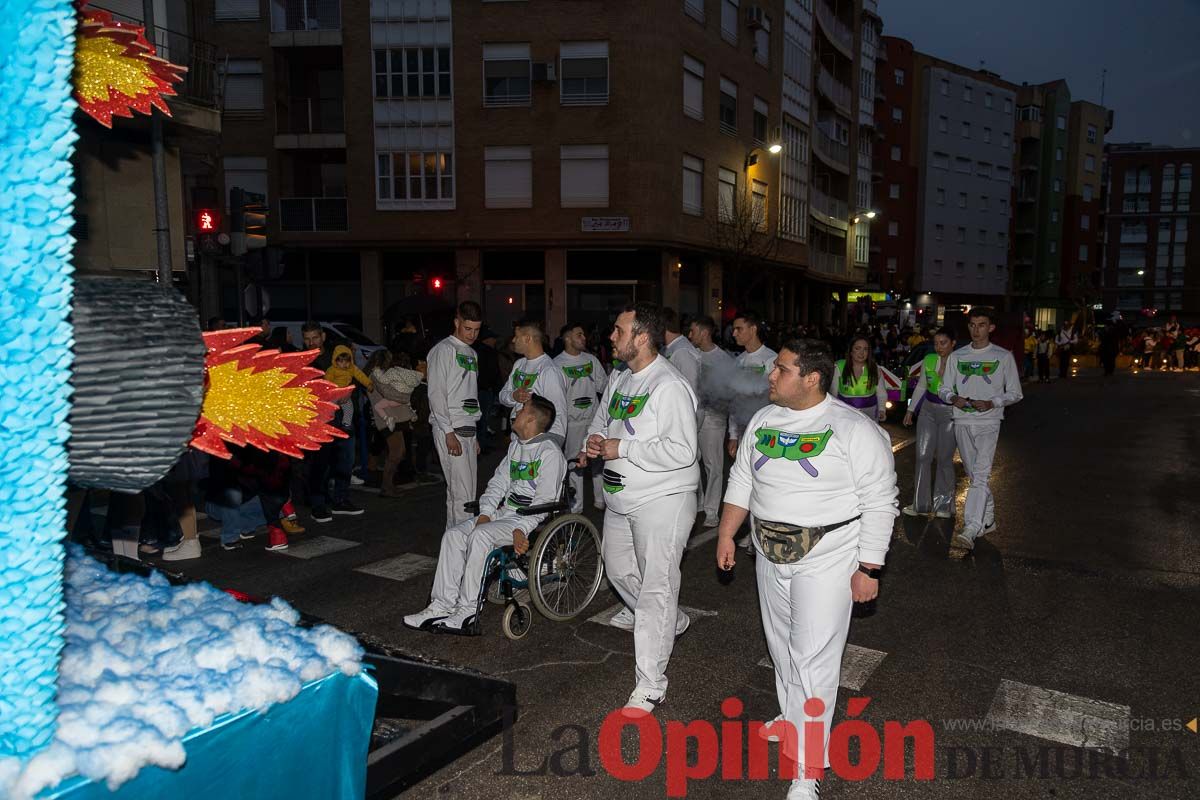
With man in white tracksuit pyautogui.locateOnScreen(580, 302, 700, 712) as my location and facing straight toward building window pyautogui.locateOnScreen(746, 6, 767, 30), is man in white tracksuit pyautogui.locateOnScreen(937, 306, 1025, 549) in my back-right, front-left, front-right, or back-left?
front-right

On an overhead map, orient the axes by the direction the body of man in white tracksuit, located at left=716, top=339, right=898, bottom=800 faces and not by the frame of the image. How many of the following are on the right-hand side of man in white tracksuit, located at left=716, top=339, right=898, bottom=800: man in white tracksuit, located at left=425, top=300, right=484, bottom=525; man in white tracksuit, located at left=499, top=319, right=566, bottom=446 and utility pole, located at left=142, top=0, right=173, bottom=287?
3

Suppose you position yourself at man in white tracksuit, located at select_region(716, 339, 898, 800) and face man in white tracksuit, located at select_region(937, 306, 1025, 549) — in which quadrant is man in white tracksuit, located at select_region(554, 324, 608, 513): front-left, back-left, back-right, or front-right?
front-left

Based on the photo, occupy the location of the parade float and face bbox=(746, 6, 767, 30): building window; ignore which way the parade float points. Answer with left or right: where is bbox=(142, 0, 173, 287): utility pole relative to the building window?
left

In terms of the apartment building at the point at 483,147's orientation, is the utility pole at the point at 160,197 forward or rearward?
forward

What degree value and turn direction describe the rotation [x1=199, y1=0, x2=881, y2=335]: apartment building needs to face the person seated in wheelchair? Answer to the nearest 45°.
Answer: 0° — it already faces them

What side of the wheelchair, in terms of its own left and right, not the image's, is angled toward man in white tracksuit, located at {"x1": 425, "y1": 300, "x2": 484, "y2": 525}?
right

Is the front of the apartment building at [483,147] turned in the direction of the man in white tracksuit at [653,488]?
yes

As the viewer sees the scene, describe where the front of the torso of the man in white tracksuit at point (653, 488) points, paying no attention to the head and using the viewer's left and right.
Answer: facing the viewer and to the left of the viewer

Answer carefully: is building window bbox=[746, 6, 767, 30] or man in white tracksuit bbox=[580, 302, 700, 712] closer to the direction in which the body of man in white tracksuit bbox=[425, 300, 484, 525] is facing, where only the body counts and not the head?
the man in white tracksuit

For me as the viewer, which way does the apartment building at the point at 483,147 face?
facing the viewer

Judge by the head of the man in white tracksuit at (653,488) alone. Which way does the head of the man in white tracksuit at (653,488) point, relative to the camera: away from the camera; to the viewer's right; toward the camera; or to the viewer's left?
to the viewer's left

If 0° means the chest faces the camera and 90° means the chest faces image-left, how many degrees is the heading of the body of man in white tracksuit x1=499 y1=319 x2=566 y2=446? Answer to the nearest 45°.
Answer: approximately 45°

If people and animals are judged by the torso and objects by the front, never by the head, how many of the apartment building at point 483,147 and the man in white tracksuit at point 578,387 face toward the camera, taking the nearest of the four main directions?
2
